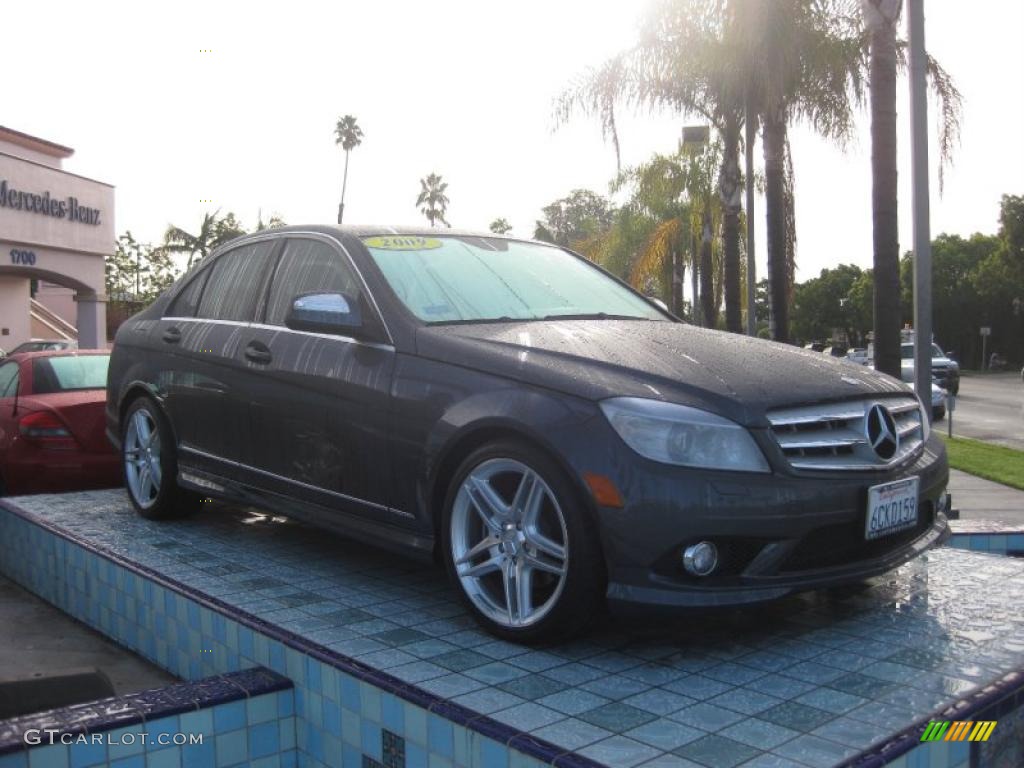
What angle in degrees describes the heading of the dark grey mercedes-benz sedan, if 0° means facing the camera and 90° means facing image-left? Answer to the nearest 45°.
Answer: approximately 315°

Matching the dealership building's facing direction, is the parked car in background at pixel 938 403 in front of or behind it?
in front

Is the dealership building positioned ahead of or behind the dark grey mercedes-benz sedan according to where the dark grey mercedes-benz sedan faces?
behind

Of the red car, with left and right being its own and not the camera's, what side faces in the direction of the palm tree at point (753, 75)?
right

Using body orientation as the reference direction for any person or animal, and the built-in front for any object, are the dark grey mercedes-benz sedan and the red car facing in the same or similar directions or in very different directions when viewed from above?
very different directions

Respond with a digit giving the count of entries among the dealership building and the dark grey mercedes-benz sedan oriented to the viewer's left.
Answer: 0

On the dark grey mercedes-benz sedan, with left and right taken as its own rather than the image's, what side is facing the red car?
back

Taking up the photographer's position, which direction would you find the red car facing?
facing away from the viewer and to the left of the viewer

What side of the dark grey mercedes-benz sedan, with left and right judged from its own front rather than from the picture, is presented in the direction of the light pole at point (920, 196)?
left

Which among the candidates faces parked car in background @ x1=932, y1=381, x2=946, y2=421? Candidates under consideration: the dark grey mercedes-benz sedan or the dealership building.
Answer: the dealership building
